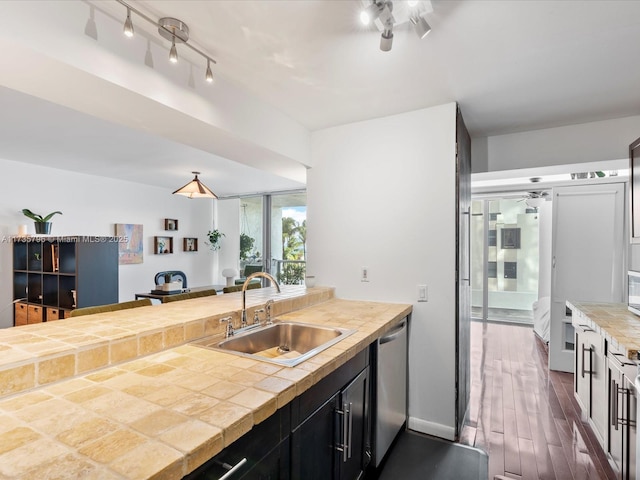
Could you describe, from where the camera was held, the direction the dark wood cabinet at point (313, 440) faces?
facing the viewer and to the right of the viewer

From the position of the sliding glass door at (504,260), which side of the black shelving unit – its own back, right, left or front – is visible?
left

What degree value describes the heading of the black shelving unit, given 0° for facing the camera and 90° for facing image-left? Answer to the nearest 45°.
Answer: approximately 45°

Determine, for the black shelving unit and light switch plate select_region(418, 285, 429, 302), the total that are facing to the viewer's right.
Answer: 0

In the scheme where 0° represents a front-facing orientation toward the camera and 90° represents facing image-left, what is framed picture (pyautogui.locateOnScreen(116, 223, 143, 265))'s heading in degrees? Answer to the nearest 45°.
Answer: approximately 315°

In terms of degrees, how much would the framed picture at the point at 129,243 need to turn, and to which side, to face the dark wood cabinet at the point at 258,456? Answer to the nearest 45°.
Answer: approximately 45° to its right

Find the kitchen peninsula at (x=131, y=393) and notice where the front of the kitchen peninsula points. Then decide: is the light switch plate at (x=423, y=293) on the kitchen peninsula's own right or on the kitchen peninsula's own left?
on the kitchen peninsula's own left

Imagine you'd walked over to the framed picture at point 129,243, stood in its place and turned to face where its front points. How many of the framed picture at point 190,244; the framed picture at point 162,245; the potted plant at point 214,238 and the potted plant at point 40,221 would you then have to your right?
1

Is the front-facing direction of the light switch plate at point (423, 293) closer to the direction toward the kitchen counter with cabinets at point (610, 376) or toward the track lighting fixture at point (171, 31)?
the track lighting fixture

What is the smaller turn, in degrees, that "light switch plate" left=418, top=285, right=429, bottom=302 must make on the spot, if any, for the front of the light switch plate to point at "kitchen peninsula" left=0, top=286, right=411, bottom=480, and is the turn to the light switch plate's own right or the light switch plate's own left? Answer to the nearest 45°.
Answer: approximately 45° to the light switch plate's own right
